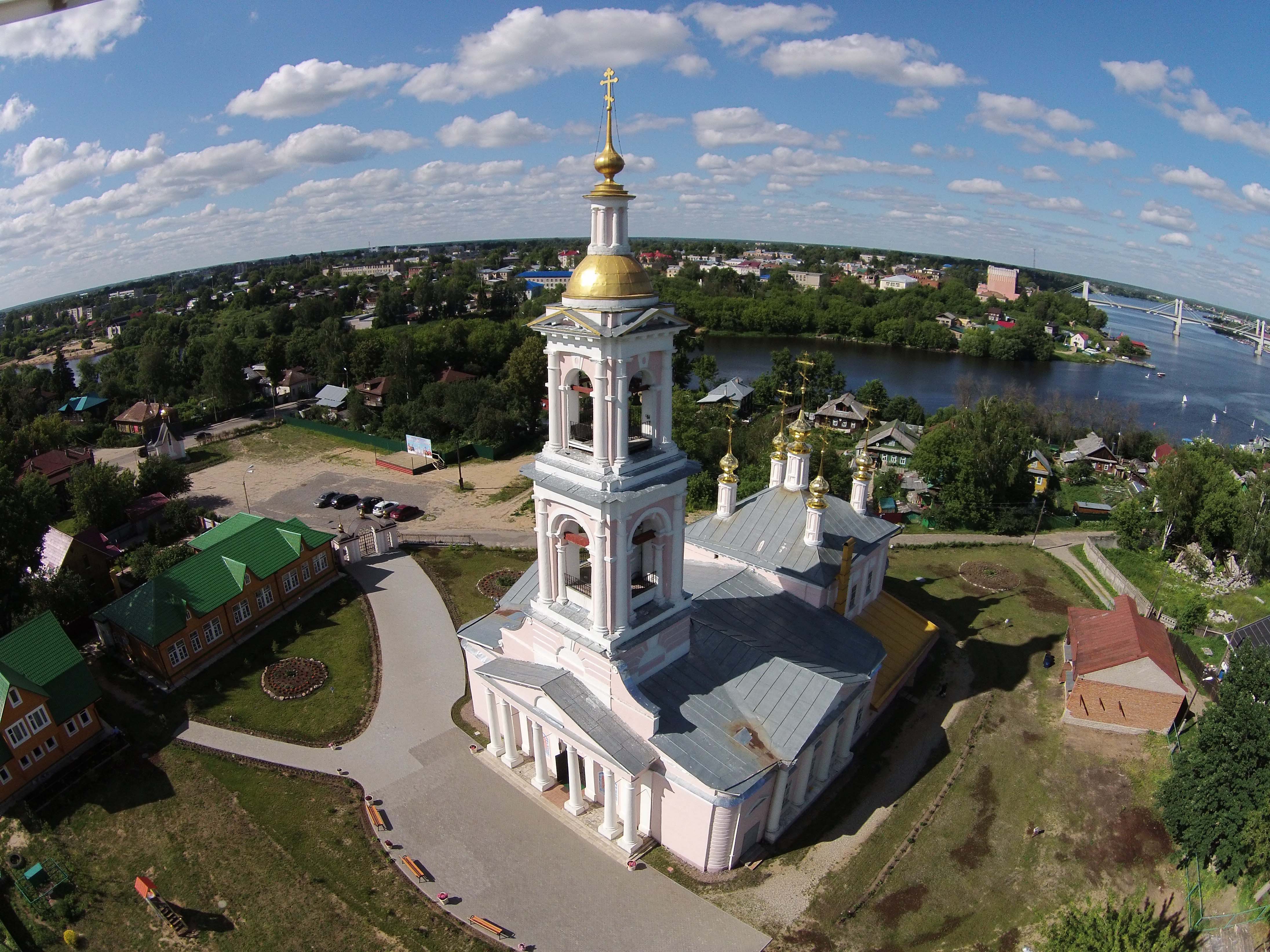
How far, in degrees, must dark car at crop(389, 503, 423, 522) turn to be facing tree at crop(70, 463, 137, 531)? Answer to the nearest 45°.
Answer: approximately 45° to its right

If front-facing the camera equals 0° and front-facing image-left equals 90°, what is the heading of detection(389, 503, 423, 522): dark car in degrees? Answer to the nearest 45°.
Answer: approximately 45°

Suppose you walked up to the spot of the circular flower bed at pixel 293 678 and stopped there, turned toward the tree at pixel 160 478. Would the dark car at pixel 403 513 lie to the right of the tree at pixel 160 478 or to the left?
right

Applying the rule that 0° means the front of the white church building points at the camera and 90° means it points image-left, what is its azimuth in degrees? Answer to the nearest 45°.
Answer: approximately 45°

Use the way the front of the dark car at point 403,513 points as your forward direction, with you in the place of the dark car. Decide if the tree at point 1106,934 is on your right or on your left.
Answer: on your left

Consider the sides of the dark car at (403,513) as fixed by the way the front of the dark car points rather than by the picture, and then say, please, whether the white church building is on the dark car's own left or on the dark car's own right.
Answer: on the dark car's own left

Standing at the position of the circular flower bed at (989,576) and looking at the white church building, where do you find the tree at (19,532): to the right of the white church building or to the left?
right

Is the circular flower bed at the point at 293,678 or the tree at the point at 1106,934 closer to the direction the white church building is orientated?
the circular flower bed
